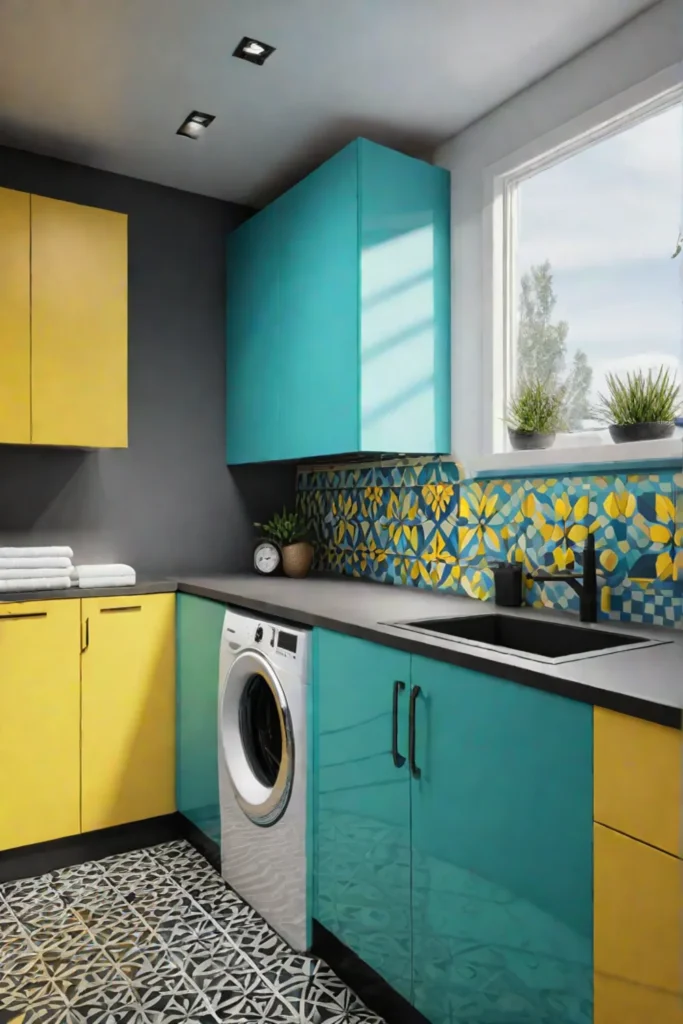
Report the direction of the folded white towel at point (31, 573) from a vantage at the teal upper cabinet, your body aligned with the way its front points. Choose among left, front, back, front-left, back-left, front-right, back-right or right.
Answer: front-right

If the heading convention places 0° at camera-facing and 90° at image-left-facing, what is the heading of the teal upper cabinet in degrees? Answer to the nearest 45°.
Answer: approximately 45°

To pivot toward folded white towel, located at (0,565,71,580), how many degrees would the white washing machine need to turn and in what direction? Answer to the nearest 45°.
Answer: approximately 90° to its right

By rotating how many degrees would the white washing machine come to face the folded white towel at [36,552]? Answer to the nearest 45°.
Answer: approximately 90° to its right

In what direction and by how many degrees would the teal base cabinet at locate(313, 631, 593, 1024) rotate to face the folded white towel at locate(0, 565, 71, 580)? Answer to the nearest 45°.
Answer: approximately 90° to its right
